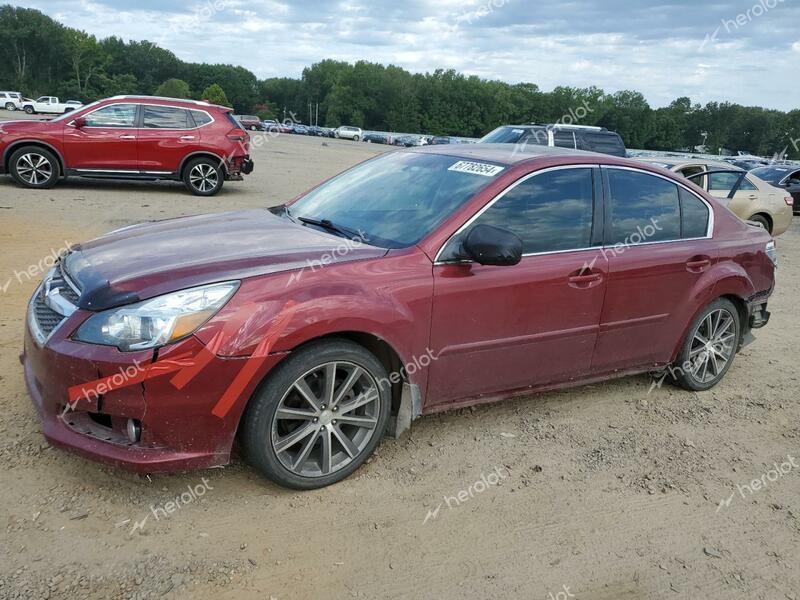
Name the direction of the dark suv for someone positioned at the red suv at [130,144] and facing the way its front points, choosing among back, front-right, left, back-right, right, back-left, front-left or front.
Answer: back

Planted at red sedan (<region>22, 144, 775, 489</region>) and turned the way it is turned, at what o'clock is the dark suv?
The dark suv is roughly at 5 o'clock from the red sedan.

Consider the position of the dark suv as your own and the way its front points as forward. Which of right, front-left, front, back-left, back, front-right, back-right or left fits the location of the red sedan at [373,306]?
front-left

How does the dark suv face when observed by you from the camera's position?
facing the viewer and to the left of the viewer

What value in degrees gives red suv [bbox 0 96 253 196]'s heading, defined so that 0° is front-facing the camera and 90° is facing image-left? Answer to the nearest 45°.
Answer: approximately 90°

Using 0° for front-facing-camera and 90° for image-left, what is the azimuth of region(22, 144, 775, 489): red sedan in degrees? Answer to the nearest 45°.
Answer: approximately 45°
